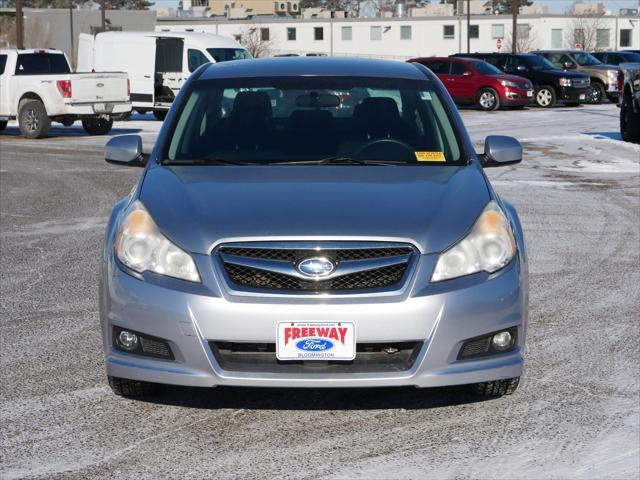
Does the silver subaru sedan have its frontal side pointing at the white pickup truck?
no

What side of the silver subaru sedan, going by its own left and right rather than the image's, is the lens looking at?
front

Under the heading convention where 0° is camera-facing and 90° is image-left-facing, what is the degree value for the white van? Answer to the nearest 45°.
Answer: approximately 315°

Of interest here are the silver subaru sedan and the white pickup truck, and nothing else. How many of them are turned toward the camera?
1

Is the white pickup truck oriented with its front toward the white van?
no

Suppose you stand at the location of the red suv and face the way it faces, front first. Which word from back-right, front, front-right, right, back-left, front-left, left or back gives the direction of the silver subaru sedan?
front-right

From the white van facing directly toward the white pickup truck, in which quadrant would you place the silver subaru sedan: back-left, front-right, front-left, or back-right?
front-left

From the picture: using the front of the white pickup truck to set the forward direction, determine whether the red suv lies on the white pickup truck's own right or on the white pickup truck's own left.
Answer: on the white pickup truck's own right

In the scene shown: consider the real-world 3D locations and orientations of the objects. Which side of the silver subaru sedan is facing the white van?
back

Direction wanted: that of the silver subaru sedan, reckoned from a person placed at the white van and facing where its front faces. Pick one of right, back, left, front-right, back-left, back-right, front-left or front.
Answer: front-right

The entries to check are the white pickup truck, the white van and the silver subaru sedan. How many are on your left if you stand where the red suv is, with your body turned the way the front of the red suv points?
0

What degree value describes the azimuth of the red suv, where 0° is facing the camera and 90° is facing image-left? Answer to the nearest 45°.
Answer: approximately 315°

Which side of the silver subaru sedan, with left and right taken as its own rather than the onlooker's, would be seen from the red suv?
back

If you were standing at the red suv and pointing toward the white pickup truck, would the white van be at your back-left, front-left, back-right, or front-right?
front-right

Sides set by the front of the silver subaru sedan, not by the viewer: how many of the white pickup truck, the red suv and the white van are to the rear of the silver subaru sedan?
3

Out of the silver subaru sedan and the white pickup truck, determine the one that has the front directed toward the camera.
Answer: the silver subaru sedan
